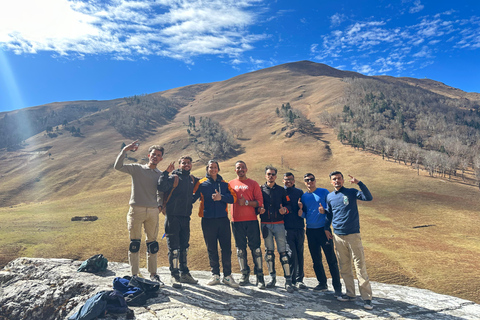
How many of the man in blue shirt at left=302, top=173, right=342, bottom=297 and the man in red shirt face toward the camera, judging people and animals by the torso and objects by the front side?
2

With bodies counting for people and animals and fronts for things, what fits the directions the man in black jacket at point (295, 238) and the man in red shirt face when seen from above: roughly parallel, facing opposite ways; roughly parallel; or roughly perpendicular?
roughly parallel

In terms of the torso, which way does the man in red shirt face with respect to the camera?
toward the camera

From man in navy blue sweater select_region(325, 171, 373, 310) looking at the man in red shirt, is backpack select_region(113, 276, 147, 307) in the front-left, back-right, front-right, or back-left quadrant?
front-left

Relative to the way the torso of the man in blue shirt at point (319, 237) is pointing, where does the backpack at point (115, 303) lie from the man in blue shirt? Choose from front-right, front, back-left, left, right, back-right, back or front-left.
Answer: front-right

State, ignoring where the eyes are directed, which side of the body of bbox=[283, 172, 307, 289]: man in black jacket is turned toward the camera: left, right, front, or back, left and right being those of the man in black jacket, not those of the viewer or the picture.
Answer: front

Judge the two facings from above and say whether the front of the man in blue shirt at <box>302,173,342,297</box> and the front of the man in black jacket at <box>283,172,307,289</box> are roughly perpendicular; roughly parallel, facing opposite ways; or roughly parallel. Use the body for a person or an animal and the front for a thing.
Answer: roughly parallel

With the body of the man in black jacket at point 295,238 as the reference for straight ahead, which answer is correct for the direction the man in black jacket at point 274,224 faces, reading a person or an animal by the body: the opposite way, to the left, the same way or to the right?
the same way

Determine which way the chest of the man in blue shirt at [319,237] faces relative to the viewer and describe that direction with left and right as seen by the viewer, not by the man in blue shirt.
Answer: facing the viewer

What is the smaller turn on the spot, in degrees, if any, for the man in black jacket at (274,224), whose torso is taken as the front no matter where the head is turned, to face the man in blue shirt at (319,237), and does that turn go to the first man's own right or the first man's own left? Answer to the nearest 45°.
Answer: approximately 90° to the first man's own left

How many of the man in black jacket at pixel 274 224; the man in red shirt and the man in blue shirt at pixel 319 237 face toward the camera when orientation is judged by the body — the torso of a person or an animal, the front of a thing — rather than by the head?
3
